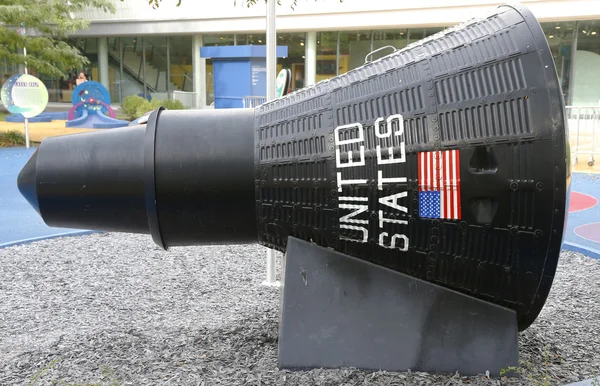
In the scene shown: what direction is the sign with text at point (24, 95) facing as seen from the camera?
toward the camera

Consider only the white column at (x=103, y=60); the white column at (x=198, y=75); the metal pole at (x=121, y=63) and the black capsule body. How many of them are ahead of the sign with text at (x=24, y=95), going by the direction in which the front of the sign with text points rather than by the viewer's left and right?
1

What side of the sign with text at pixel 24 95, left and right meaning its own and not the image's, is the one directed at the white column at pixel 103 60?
back

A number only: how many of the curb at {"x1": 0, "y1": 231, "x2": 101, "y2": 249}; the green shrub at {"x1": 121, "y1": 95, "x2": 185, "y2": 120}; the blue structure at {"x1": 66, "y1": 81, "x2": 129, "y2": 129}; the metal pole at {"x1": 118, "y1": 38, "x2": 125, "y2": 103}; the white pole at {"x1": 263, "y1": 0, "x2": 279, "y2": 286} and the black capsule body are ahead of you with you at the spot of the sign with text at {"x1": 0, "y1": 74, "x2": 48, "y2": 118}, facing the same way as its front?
3

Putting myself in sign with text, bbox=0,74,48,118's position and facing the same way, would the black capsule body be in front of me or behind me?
in front

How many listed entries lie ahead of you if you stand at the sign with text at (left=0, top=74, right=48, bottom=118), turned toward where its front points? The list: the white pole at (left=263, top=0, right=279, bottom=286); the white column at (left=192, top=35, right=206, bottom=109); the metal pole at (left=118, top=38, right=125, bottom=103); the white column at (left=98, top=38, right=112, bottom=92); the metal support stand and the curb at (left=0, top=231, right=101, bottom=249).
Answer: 3

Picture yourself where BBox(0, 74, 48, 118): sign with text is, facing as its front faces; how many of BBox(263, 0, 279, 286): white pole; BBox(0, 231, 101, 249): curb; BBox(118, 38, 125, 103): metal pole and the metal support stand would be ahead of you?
3

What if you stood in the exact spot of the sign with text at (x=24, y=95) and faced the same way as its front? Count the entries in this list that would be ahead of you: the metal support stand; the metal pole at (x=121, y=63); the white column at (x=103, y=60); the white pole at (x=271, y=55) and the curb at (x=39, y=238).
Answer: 3

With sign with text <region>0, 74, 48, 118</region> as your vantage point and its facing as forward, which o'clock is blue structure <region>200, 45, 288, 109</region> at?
The blue structure is roughly at 8 o'clock from the sign with text.

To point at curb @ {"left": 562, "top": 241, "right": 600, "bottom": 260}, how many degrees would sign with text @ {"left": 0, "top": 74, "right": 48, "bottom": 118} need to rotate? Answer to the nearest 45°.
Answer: approximately 45° to its left

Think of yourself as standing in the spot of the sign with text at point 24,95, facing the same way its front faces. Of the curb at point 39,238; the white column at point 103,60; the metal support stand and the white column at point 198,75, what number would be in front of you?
2

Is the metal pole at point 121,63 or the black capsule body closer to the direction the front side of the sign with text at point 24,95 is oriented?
the black capsule body

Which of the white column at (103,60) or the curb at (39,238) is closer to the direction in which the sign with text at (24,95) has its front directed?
the curb

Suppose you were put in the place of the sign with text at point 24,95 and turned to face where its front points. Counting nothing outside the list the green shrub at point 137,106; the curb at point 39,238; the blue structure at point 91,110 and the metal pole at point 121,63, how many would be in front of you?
1
